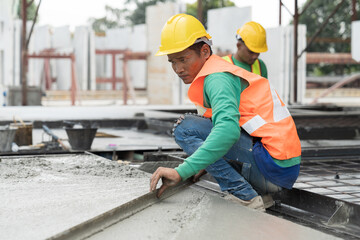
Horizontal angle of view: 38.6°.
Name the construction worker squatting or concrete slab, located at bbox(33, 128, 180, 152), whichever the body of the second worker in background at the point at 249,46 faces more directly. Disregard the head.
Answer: the construction worker squatting

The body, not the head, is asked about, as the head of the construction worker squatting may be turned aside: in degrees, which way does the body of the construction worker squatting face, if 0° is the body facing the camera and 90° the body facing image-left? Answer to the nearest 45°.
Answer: approximately 90°

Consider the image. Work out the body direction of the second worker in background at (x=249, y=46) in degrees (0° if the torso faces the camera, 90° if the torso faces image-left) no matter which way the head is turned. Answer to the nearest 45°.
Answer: approximately 315°

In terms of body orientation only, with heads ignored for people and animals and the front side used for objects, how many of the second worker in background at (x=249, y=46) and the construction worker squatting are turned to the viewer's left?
1

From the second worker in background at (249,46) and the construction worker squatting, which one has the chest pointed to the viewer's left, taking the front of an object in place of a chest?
the construction worker squatting

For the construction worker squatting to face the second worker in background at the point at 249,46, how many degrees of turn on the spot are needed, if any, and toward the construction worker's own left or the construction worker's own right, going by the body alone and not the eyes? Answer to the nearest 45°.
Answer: approximately 90° to the construction worker's own right

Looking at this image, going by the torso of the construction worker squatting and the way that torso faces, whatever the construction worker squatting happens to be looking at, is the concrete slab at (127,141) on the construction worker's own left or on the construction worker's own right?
on the construction worker's own right

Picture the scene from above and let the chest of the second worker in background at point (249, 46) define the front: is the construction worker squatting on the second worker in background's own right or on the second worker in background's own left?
on the second worker in background's own right
